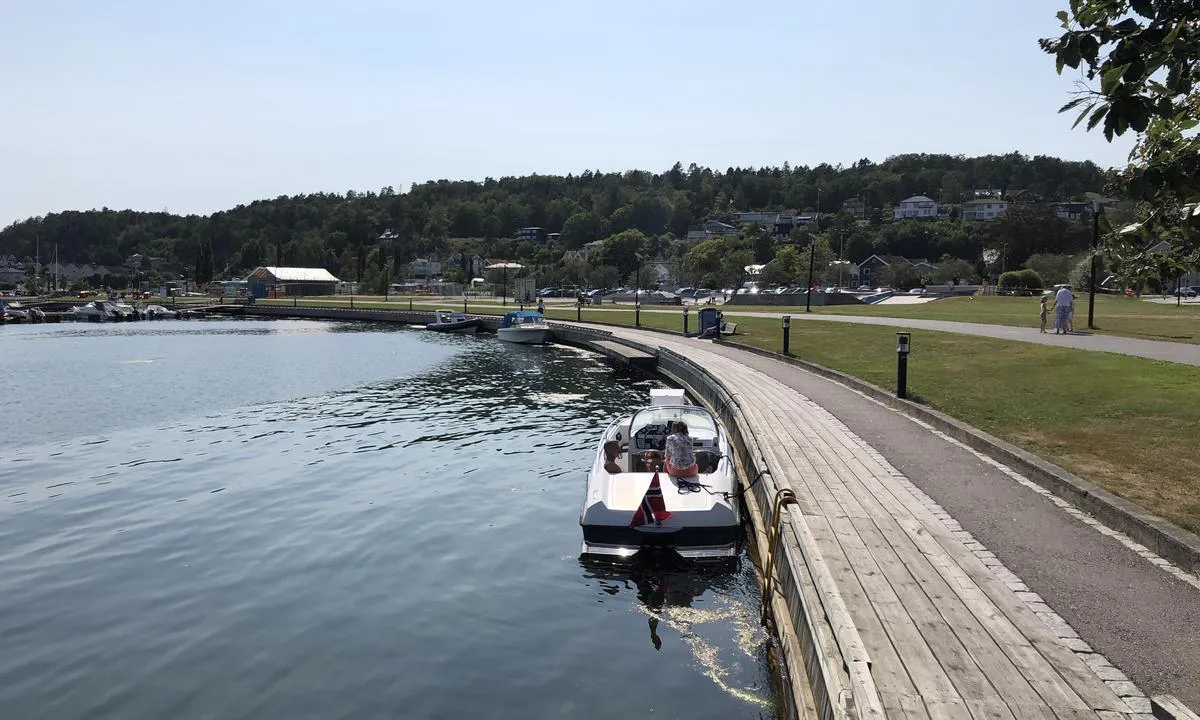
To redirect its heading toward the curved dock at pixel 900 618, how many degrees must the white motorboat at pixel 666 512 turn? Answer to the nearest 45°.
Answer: approximately 180°

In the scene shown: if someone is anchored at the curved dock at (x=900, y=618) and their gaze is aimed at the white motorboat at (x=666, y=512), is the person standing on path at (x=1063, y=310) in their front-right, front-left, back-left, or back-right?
front-right

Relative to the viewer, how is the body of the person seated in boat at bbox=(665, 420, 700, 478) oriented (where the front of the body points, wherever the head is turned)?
away from the camera

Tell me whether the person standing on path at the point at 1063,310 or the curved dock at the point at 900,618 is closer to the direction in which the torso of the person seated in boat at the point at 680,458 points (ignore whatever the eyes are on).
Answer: the person standing on path

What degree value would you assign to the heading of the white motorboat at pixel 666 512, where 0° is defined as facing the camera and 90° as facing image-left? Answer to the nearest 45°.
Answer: approximately 180°

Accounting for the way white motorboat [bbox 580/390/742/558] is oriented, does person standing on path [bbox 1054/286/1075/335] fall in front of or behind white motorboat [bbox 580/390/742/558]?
in front

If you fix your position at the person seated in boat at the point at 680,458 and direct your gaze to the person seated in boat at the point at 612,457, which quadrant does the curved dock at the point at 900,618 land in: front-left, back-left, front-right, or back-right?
back-left

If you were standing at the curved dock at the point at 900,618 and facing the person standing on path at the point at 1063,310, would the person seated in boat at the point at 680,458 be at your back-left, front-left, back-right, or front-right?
front-left

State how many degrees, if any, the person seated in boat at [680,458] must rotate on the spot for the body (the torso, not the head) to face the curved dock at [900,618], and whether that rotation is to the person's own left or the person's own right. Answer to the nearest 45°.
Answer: approximately 180°

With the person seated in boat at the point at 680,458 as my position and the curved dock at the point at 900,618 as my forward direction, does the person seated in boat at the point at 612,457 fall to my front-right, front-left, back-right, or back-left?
back-right
